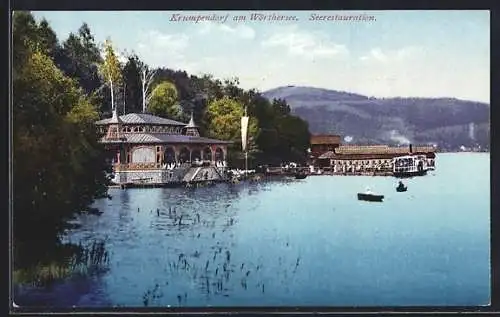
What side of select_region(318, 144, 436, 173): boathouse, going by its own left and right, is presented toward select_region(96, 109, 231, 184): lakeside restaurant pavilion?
right

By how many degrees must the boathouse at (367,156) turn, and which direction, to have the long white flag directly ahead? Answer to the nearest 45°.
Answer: approximately 90° to its right

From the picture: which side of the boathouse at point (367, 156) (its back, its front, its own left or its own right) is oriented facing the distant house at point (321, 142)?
right

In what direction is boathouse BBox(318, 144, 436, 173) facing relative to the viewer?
toward the camera
